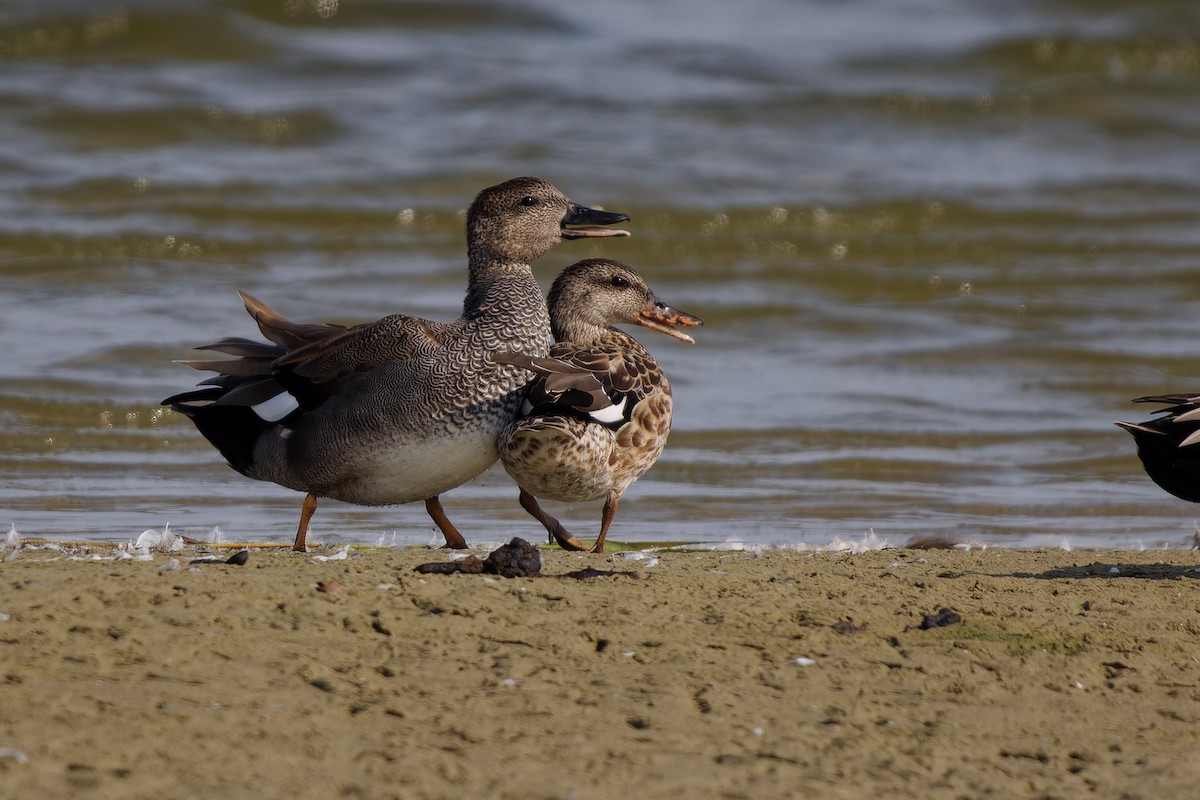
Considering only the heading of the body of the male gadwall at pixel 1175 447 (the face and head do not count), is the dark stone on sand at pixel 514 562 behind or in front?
behind

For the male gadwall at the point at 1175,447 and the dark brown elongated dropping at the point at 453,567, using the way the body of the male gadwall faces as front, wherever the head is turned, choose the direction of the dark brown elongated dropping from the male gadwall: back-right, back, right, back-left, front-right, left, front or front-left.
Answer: back-right

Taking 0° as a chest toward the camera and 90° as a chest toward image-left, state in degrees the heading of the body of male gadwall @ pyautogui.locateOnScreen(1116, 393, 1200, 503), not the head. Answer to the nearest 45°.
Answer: approximately 270°

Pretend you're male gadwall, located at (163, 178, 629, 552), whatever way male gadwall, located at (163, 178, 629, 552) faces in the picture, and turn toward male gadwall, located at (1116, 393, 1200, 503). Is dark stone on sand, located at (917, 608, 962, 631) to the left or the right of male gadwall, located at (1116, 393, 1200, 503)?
right

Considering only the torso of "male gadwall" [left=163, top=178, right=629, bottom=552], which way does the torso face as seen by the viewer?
to the viewer's right

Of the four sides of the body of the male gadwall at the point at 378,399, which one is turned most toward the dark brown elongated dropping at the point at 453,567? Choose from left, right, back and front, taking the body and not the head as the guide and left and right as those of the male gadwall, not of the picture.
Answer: right

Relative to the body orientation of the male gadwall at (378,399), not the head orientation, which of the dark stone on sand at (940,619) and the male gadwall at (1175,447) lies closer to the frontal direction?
the male gadwall

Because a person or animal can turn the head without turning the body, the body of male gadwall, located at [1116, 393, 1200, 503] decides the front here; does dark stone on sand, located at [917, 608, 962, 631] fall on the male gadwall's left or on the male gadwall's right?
on the male gadwall's right

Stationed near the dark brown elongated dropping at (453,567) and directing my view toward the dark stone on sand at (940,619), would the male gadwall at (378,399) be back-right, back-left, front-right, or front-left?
back-left

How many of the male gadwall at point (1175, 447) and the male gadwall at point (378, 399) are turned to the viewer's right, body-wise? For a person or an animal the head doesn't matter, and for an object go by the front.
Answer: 2

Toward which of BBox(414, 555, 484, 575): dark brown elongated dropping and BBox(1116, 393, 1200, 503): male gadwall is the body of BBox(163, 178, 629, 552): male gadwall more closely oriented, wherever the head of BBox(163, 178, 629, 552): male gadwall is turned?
the male gadwall

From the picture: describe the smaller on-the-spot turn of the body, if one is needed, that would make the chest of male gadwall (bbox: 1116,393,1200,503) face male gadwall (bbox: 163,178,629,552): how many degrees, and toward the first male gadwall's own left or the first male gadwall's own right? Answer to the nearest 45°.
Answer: approximately 180°

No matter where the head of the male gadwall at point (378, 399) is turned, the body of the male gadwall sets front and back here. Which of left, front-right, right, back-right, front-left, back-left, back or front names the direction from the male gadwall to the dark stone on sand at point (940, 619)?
front-right
